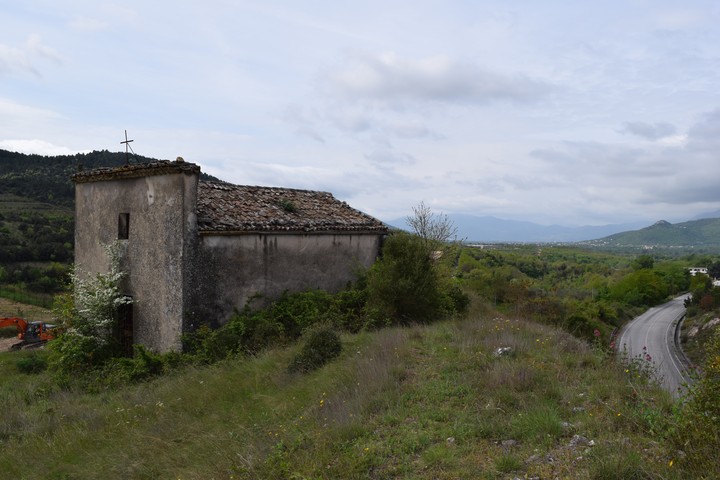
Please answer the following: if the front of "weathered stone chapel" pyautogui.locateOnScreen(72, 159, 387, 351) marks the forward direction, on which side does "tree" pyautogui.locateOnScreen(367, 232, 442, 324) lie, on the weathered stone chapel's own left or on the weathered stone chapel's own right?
on the weathered stone chapel's own left

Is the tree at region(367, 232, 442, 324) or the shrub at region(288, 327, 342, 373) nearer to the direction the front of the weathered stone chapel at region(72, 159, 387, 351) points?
the shrub

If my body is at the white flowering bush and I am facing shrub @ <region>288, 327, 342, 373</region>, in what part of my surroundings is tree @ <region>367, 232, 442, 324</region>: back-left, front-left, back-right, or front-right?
front-left

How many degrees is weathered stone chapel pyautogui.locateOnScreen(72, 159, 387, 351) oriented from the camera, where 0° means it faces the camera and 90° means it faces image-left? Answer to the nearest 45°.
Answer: approximately 45°

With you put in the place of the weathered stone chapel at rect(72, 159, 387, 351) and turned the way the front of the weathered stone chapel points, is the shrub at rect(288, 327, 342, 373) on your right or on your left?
on your left

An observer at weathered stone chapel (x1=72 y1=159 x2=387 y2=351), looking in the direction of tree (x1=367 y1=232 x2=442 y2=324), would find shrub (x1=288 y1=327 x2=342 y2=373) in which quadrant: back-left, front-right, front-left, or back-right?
front-right

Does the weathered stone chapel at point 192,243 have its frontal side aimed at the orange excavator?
no

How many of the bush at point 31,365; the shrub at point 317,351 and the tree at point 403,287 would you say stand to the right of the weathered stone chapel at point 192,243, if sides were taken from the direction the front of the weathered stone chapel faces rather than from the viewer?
1
